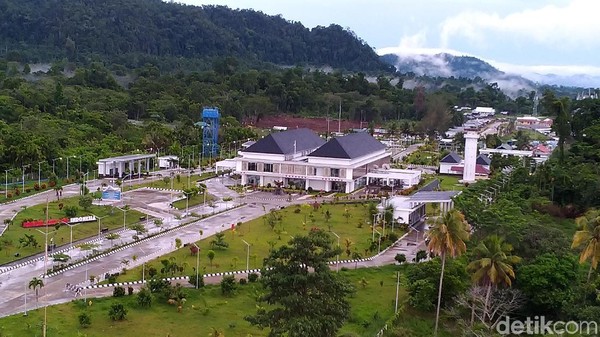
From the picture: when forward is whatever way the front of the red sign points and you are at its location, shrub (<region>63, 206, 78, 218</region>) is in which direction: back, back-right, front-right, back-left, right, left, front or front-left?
back-left

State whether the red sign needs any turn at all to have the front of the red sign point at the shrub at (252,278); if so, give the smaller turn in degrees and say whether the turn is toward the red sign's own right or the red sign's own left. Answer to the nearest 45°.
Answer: approximately 45° to the red sign's own left

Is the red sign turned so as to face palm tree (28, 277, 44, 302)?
yes

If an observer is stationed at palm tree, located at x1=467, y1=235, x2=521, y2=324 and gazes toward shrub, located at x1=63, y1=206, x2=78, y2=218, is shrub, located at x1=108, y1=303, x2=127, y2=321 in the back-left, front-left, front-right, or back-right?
front-left

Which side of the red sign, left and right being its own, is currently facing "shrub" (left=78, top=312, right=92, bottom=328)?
front

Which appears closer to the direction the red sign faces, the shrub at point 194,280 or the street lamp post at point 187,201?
the shrub

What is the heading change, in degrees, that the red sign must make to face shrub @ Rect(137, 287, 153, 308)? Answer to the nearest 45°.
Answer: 0° — it already faces it

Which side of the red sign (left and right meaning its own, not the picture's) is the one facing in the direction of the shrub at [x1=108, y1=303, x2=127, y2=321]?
front

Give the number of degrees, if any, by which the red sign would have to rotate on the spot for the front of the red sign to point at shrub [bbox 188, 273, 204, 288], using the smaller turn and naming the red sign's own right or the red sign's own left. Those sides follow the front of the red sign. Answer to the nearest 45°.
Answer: approximately 45° to the red sign's own left

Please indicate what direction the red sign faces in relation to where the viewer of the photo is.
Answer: facing the viewer

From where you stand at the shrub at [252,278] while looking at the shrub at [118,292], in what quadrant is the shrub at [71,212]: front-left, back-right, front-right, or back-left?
front-right

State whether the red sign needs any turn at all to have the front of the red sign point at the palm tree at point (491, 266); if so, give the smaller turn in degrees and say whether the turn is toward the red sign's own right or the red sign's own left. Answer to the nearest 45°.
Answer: approximately 45° to the red sign's own left

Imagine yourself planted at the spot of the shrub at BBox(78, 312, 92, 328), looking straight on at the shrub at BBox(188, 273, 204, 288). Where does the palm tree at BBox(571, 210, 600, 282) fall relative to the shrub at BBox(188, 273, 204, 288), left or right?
right

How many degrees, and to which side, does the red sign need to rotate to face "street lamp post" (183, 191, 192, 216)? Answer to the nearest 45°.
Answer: approximately 135° to its left
